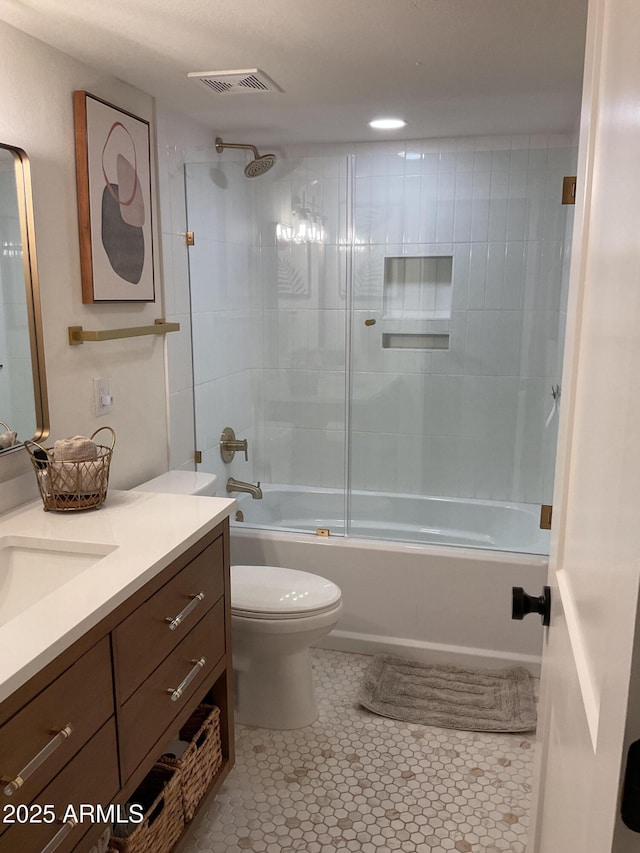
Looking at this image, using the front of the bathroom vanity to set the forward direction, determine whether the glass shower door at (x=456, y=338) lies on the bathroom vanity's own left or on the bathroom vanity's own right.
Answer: on the bathroom vanity's own left

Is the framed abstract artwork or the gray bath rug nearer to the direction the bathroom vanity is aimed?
the gray bath rug

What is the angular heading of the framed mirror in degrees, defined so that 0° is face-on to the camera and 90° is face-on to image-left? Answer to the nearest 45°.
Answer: approximately 315°

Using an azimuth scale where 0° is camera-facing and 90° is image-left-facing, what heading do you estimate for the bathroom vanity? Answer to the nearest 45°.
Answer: approximately 315°

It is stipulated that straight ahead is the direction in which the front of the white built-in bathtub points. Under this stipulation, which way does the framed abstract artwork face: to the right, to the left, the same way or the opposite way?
to the left

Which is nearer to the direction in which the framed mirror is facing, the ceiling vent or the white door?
the white door

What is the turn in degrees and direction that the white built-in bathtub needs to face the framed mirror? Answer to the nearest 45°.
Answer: approximately 45° to its right
